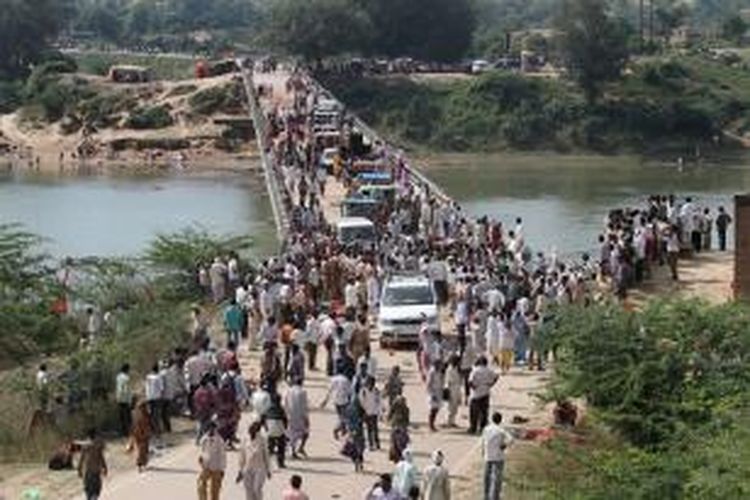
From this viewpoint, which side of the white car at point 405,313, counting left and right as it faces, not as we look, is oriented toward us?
front

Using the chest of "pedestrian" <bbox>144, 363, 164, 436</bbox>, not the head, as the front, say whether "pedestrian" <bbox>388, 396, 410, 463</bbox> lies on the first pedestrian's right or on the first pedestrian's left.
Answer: on the first pedestrian's right

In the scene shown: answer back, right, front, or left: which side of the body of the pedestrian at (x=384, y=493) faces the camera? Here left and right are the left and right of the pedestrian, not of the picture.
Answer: back

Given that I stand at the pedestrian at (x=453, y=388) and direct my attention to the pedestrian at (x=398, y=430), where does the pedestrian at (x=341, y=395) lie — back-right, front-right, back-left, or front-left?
front-right

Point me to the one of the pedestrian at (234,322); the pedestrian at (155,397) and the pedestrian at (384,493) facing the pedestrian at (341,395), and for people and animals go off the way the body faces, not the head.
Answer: the pedestrian at (384,493)

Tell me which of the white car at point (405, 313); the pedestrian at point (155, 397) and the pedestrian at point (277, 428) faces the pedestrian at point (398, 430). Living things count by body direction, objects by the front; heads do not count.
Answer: the white car

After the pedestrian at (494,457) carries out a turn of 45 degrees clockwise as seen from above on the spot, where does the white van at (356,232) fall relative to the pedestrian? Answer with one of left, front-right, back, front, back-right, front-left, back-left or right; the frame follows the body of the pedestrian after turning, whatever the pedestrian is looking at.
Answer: front-left

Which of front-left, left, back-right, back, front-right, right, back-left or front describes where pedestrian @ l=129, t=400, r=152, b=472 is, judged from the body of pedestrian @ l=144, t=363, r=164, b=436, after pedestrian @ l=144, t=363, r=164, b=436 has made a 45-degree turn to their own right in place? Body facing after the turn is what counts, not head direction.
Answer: back-right

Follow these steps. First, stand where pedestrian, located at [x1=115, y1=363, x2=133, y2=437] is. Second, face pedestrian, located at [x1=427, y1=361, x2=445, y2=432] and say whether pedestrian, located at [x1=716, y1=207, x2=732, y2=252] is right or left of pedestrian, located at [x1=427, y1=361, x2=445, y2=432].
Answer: left

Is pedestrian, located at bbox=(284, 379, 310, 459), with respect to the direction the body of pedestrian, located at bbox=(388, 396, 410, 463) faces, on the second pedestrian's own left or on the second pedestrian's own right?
on the second pedestrian's own left

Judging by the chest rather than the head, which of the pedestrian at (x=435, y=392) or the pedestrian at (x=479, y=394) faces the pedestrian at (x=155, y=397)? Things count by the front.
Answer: the pedestrian at (x=435, y=392)

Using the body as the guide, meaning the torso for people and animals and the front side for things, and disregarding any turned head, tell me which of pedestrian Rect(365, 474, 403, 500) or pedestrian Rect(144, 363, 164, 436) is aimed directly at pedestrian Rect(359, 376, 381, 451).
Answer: pedestrian Rect(365, 474, 403, 500)

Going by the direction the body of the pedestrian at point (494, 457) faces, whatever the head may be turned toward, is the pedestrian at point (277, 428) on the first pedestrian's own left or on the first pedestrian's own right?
on the first pedestrian's own left
